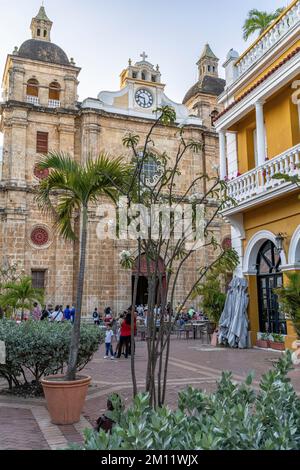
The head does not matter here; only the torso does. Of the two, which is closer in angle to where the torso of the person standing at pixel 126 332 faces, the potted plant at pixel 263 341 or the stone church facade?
the stone church facade

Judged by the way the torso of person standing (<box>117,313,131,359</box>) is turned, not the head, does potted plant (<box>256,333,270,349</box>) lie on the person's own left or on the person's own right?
on the person's own right

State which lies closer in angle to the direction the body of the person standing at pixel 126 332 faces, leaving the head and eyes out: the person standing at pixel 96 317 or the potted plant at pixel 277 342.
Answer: the person standing

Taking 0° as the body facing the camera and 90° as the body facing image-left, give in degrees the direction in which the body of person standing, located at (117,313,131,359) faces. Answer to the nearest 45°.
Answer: approximately 180°

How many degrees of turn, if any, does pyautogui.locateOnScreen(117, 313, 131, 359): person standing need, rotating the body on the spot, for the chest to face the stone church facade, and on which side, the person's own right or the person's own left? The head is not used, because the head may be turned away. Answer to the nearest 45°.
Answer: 0° — they already face it

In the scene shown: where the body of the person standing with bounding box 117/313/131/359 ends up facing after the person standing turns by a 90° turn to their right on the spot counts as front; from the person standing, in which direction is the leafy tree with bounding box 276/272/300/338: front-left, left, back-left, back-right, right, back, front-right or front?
front-right

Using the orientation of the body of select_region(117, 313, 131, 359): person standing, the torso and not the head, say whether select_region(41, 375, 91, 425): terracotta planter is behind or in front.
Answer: behind

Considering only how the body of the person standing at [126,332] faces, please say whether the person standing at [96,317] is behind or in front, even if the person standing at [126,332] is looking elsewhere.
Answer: in front

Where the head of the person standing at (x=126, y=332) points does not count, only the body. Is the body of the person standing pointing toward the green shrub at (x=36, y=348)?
no

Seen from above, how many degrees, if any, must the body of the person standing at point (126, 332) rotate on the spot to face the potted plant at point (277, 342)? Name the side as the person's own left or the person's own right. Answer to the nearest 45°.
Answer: approximately 90° to the person's own right
